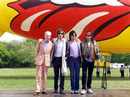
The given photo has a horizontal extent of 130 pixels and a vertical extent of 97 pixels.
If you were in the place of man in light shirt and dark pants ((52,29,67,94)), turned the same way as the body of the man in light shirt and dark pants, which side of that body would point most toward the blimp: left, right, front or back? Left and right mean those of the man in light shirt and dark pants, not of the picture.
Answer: back

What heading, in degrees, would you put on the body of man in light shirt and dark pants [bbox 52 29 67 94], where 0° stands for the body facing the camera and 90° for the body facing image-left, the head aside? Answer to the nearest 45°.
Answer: approximately 0°

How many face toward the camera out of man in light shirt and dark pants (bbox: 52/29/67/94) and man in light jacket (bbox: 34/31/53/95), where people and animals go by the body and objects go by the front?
2

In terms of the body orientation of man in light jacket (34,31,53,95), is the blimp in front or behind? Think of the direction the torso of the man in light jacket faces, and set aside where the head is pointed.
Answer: behind

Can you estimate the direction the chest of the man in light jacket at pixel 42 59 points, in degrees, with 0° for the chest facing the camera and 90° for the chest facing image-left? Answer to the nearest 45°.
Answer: approximately 0°

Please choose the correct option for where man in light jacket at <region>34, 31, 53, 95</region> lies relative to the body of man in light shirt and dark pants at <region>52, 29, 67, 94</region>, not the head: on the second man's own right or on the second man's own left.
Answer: on the second man's own right

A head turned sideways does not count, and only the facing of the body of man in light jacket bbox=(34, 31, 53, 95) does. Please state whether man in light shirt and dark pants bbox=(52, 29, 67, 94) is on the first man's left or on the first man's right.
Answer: on the first man's left
